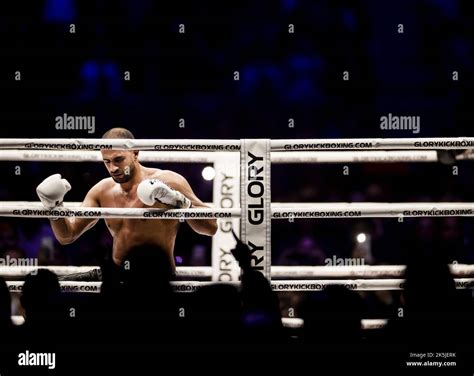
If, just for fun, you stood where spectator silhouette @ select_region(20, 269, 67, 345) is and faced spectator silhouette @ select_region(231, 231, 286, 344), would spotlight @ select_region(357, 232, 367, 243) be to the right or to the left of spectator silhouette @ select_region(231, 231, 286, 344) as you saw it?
left

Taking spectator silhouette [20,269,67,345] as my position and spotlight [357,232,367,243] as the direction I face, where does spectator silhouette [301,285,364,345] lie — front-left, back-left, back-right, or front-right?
front-right

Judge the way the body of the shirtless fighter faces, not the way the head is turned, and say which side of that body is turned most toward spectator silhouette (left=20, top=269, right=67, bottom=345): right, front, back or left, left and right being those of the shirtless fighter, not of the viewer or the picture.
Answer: front

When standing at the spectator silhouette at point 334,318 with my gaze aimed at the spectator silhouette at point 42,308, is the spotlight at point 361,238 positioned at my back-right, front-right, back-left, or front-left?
back-right
